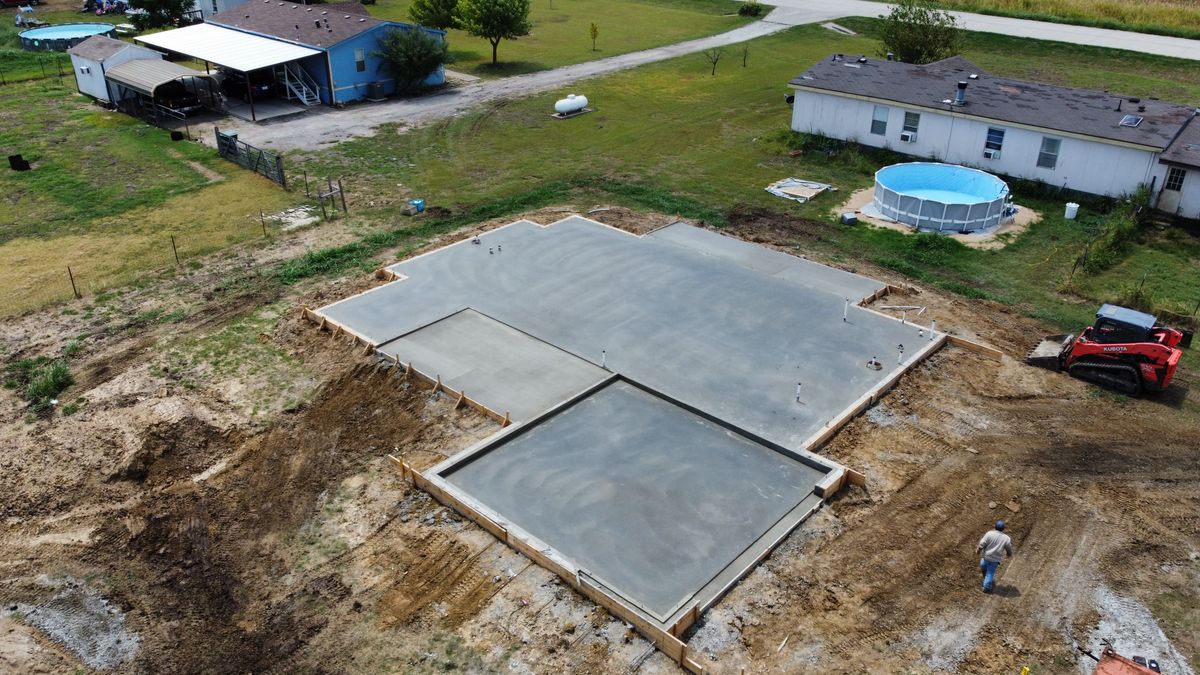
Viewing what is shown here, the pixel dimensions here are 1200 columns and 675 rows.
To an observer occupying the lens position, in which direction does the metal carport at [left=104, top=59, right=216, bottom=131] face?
facing the viewer and to the right of the viewer

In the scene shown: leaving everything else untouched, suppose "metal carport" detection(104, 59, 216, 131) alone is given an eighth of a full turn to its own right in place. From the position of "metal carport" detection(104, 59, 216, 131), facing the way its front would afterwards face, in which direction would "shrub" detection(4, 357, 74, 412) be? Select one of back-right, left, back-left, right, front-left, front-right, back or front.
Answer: front

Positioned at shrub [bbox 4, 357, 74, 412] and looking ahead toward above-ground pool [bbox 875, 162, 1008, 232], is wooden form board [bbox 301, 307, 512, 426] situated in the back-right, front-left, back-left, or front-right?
front-right

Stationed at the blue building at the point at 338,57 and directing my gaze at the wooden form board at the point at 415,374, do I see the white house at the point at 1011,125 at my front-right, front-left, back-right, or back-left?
front-left

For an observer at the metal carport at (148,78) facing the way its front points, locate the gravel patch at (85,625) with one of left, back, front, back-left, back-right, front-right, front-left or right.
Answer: front-right

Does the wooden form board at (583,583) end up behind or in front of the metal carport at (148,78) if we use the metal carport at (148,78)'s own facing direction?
in front
